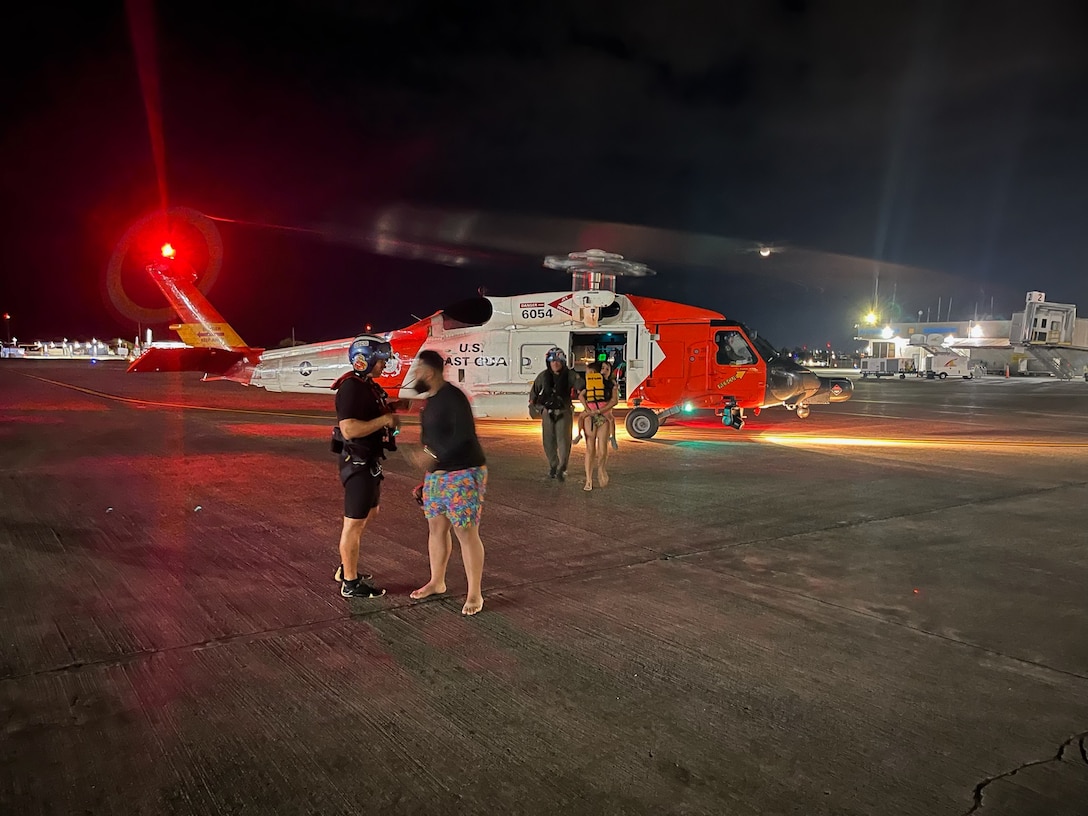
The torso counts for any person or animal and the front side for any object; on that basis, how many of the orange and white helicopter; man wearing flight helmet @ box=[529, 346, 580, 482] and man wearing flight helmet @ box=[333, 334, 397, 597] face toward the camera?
1

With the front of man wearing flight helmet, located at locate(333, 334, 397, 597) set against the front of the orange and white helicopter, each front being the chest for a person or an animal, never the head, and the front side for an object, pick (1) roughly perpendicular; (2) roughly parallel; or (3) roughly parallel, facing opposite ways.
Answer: roughly parallel

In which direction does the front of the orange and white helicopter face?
to the viewer's right

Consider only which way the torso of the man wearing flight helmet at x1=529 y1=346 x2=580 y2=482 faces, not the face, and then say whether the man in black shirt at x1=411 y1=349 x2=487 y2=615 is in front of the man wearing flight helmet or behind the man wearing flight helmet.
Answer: in front

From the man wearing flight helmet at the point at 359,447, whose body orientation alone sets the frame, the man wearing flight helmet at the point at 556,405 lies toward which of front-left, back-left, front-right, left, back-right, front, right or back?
front-left

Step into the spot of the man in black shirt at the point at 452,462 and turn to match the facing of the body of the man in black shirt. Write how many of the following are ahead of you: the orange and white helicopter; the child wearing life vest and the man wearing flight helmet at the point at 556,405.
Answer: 0

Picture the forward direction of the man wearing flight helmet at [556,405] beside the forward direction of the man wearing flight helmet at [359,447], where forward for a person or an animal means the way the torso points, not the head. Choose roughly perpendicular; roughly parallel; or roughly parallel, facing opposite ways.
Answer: roughly perpendicular

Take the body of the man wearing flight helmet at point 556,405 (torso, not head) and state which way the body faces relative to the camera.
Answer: toward the camera

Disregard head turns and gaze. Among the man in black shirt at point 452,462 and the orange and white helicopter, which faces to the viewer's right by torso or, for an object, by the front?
the orange and white helicopter

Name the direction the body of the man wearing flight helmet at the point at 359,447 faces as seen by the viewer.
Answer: to the viewer's right

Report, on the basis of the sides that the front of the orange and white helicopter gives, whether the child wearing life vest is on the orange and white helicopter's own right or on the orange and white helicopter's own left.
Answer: on the orange and white helicopter's own right

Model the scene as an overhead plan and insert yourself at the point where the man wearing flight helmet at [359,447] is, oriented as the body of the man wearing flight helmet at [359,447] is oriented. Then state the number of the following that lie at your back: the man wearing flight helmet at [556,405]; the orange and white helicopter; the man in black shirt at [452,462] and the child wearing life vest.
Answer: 0

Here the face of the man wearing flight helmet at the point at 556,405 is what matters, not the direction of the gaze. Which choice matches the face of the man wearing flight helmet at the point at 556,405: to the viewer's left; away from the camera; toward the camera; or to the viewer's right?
toward the camera

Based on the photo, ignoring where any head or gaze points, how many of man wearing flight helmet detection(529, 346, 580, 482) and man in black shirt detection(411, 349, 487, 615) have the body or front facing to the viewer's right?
0

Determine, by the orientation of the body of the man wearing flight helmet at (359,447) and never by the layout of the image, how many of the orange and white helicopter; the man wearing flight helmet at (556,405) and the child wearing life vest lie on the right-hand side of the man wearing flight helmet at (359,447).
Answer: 0

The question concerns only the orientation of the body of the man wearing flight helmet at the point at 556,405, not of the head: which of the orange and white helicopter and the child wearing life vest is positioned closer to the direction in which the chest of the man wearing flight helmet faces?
the child wearing life vest

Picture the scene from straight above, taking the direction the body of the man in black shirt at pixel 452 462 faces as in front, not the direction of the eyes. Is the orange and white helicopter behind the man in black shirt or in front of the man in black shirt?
behind

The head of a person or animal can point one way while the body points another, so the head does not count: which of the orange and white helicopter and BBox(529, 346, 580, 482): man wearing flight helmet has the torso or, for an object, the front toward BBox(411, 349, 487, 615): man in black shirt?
the man wearing flight helmet

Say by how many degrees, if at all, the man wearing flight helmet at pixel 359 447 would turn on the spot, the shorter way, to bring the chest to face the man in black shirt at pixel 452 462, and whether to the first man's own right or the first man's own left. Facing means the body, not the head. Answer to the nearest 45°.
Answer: approximately 45° to the first man's own right
